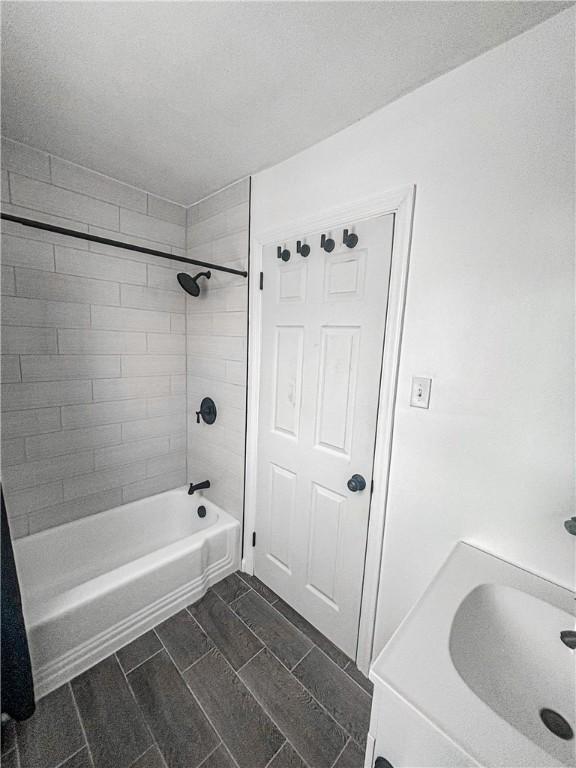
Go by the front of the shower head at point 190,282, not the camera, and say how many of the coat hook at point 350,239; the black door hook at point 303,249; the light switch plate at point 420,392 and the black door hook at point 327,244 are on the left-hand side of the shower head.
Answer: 4

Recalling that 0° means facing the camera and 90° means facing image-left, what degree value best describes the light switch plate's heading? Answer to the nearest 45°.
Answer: approximately 45°

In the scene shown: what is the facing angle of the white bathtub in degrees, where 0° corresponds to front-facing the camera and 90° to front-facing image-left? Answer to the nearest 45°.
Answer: approximately 315°

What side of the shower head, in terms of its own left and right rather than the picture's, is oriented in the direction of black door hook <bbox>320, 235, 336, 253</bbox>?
left

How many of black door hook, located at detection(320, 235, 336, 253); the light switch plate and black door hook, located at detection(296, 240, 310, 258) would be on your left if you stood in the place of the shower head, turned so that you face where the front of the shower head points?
3

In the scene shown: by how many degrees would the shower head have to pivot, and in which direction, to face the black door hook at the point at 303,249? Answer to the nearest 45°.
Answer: approximately 90° to its left

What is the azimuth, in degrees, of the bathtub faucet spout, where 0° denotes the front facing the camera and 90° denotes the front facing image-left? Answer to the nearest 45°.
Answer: approximately 45°

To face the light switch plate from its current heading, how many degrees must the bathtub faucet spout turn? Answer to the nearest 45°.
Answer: approximately 90° to its left

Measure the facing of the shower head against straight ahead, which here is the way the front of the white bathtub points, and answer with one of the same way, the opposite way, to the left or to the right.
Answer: to the right

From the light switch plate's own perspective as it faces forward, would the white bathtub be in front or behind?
in front

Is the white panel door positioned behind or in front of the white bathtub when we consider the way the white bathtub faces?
in front
